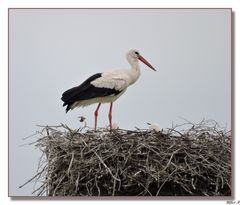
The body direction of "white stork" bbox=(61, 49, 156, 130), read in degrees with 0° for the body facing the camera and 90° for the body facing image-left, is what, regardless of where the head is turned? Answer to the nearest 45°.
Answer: approximately 270°
